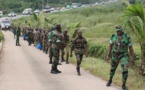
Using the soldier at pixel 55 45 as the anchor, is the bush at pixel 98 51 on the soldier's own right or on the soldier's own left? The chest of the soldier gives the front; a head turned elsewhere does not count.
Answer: on the soldier's own left

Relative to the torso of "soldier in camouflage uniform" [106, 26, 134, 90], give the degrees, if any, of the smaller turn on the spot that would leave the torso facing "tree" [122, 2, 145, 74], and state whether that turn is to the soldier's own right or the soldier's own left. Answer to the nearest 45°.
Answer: approximately 180°

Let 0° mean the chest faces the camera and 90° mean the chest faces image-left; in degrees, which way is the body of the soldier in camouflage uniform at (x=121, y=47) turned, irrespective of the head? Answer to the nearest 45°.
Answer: approximately 0°

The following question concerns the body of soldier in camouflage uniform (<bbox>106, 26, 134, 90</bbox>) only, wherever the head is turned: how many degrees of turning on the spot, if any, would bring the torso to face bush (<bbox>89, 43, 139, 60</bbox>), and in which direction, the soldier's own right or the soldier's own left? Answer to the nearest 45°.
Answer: approximately 180°
